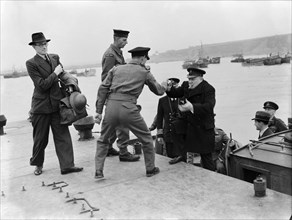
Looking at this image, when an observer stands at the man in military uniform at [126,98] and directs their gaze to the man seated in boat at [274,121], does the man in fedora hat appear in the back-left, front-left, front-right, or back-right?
back-left

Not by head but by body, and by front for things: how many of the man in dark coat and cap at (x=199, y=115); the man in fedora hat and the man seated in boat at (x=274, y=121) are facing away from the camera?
0

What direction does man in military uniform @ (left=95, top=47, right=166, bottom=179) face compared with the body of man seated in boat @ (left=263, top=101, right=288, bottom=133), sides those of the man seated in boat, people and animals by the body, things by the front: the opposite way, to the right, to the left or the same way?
the opposite way

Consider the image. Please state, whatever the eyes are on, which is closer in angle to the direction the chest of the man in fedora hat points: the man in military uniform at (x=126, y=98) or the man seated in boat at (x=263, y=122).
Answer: the man in military uniform

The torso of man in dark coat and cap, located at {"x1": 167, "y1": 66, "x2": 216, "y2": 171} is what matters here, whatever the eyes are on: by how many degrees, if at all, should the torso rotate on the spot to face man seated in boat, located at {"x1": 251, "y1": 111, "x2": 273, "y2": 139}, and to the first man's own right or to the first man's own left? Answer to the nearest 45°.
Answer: approximately 180°

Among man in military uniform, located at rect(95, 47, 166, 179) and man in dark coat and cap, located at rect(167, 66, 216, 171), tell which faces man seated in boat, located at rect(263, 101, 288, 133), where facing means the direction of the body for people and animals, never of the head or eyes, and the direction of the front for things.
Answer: the man in military uniform

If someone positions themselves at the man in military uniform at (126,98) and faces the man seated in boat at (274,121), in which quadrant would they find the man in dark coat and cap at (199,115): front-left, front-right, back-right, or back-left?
front-right

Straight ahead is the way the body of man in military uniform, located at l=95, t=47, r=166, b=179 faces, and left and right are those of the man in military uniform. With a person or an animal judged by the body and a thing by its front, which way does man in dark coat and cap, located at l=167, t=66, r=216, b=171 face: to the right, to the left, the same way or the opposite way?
the opposite way

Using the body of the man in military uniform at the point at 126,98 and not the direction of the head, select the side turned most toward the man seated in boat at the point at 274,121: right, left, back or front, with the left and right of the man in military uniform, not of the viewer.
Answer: front

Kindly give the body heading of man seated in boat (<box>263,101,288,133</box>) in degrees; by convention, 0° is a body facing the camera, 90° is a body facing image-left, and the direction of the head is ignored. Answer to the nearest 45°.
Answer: approximately 45°

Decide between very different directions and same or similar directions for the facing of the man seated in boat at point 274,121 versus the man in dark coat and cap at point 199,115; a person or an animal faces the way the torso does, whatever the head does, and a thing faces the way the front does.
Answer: same or similar directions

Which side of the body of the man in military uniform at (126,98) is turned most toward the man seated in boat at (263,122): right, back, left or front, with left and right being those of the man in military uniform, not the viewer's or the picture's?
front

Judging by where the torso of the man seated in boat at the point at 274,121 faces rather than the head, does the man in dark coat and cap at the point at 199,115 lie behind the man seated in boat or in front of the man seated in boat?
in front

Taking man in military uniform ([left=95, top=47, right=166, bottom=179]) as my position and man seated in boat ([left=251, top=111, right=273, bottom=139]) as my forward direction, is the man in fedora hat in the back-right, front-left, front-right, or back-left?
back-left

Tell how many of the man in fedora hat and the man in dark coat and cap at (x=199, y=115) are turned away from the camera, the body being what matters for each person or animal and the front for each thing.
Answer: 0

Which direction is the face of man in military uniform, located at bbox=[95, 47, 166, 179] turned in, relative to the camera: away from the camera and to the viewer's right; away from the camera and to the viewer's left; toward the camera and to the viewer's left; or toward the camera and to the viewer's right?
away from the camera and to the viewer's right

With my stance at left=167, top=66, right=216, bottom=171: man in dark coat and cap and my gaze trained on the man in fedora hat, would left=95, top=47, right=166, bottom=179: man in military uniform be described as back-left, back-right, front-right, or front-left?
front-left
